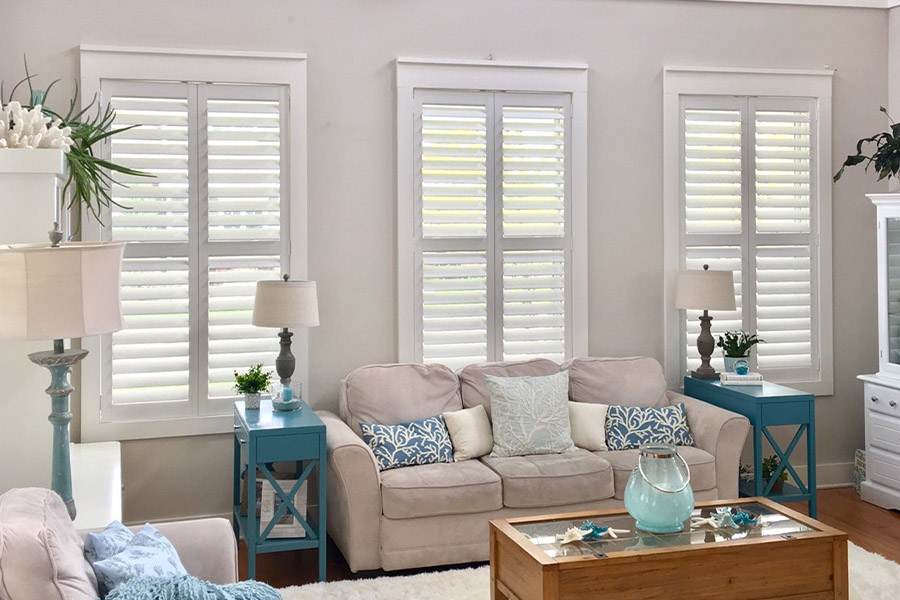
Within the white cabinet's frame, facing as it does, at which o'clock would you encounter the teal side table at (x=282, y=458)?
The teal side table is roughly at 12 o'clock from the white cabinet.

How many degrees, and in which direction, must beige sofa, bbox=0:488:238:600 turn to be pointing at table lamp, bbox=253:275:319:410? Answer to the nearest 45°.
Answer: approximately 45° to its left

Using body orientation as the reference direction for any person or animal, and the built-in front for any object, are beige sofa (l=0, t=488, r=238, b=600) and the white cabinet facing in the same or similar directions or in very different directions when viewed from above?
very different directions

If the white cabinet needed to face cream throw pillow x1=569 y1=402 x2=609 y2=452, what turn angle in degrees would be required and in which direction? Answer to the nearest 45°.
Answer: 0° — it already faces it

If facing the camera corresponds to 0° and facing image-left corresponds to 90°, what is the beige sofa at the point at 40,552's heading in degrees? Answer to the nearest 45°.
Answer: approximately 270°

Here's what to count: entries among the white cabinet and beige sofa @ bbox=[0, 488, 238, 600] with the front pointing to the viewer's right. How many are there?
1

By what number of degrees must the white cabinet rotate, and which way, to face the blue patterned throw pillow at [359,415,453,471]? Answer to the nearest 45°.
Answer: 0° — it already faces it
